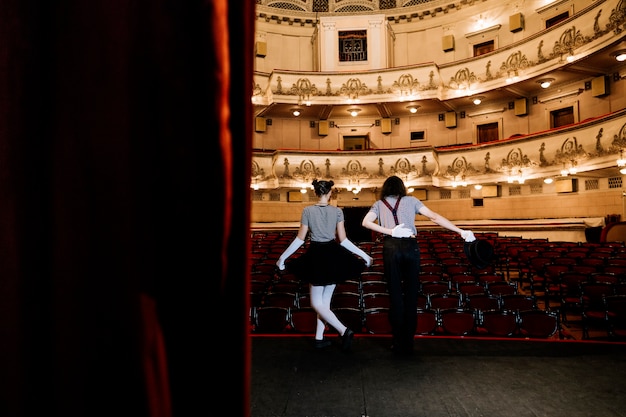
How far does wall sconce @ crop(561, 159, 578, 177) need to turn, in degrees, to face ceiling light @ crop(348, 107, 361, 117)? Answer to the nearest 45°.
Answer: approximately 45° to its right

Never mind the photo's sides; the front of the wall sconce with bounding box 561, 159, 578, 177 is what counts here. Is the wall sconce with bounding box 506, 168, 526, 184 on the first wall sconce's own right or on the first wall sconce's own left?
on the first wall sconce's own right

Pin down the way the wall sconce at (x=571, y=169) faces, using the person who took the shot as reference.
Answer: facing the viewer and to the left of the viewer
